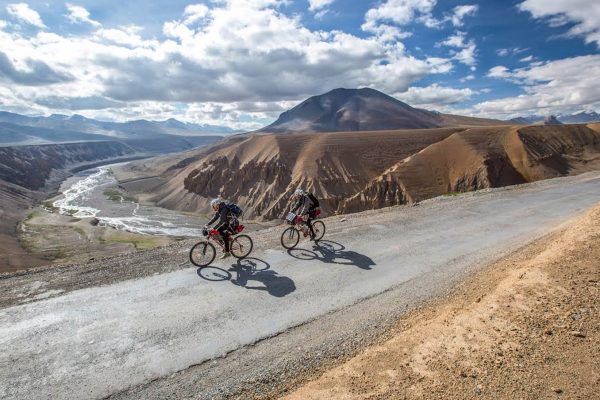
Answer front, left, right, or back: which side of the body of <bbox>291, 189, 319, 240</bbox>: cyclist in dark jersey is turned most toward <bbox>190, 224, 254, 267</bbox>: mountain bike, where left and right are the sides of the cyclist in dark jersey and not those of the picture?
front

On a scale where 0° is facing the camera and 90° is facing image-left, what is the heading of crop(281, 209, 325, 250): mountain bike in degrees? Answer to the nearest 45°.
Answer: approximately 45°

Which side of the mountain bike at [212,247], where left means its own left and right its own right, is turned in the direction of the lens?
left

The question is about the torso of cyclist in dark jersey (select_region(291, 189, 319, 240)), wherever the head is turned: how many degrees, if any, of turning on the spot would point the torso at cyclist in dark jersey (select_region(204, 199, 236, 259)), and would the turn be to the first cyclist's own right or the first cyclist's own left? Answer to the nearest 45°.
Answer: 0° — they already face them

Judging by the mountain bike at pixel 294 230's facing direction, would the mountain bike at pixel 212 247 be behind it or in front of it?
in front

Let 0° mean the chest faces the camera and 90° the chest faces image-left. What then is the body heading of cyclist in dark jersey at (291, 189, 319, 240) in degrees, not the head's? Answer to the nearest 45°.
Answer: approximately 45°
